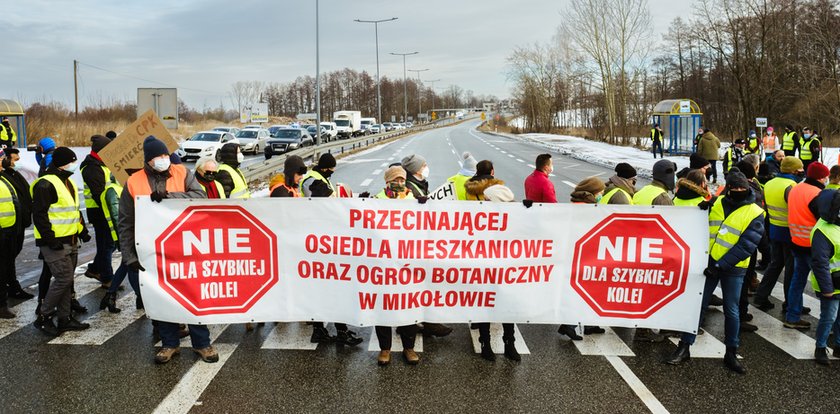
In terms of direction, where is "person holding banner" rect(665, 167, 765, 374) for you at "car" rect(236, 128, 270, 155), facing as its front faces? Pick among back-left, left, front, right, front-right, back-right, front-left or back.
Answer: front-left

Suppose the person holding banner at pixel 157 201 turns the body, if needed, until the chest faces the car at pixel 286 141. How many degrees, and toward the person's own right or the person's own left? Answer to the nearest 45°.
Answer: approximately 180°

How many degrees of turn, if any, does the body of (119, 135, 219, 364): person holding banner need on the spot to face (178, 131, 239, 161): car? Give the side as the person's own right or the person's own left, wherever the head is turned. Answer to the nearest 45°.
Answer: approximately 180°

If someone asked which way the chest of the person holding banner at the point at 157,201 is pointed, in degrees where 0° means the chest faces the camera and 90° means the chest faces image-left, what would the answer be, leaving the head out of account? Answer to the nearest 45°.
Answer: approximately 0°

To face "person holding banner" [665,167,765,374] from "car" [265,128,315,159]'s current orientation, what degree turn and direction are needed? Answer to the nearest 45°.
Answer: approximately 45° to its left

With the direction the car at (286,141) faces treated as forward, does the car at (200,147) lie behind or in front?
in front

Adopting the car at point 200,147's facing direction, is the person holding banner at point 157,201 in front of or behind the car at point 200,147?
in front

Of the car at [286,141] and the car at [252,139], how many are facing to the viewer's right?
0

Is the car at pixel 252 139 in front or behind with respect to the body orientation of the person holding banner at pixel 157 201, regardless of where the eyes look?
behind
